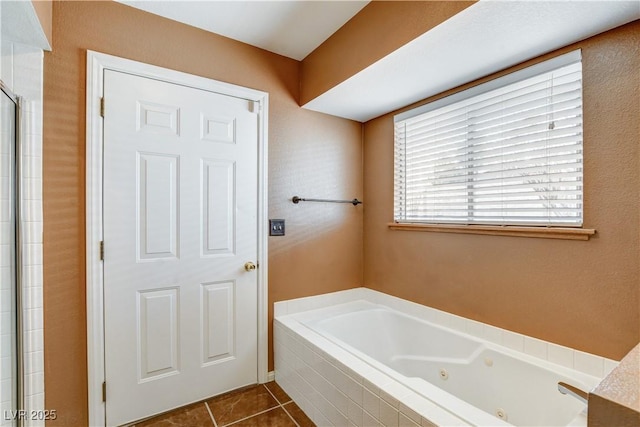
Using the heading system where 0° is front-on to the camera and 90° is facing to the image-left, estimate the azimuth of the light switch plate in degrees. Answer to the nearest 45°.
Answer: approximately 315°

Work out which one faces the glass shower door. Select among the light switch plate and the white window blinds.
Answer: the white window blinds

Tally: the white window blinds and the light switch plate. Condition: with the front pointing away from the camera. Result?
0

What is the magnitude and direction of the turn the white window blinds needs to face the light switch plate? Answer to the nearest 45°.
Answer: approximately 45° to its right

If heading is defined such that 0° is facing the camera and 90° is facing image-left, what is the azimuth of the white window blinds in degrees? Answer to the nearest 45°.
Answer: approximately 45°

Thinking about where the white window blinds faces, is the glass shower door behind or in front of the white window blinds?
in front

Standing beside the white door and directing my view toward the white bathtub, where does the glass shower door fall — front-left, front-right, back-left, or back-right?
back-right

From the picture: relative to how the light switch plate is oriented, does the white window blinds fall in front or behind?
in front

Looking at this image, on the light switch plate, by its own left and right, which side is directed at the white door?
right
